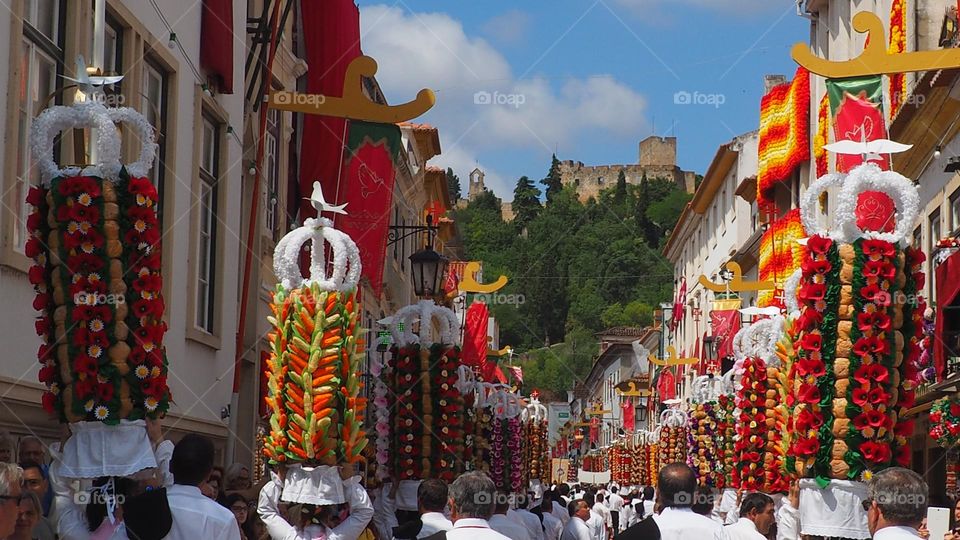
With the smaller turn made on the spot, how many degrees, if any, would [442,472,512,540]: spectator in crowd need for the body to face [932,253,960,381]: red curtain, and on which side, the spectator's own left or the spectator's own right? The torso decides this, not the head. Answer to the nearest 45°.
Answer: approximately 45° to the spectator's own right

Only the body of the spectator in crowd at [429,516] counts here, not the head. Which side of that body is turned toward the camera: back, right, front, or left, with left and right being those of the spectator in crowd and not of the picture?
back

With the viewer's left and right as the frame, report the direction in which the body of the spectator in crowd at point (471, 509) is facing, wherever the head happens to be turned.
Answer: facing away from the viewer

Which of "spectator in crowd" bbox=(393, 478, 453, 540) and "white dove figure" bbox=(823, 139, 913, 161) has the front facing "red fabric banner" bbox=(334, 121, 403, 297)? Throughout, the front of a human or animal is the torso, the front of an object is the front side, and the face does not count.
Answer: the spectator in crowd

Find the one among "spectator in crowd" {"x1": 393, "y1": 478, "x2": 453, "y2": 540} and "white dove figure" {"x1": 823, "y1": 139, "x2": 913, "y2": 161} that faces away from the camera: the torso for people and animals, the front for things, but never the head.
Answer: the spectator in crowd

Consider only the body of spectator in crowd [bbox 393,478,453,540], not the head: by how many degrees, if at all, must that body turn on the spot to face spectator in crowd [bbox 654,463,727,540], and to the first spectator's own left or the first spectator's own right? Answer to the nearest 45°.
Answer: approximately 135° to the first spectator's own right
